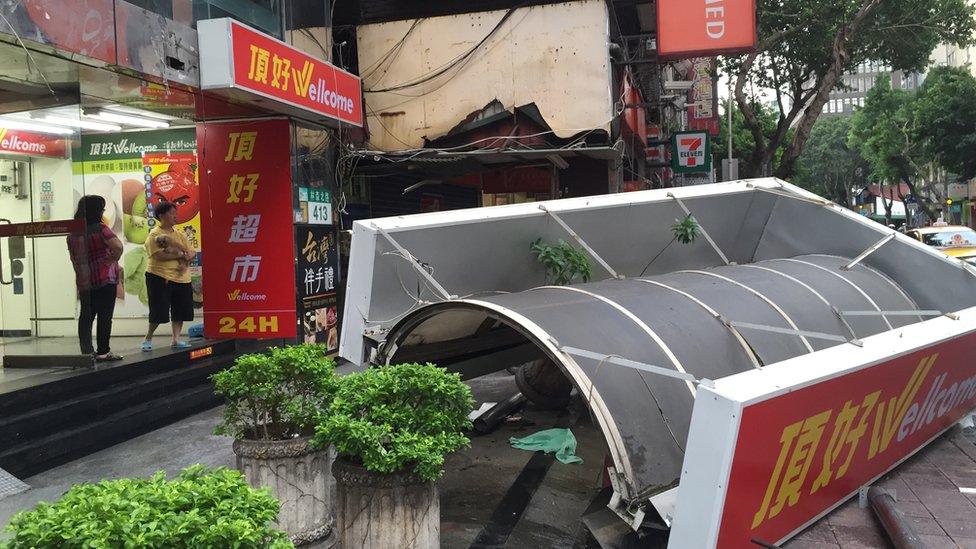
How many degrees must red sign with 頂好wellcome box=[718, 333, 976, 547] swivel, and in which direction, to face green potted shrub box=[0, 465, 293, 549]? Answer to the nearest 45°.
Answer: approximately 90° to its right

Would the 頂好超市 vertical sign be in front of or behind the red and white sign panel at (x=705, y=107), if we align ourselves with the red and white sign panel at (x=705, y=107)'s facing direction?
in front

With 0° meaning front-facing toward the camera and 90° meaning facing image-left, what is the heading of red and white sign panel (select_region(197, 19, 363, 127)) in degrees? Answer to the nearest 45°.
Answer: approximately 315°

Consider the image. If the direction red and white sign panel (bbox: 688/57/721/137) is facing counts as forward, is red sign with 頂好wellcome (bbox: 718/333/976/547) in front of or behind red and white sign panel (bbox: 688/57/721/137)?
in front

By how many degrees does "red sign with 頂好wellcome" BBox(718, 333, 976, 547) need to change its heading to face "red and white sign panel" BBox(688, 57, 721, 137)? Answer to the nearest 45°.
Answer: approximately 135° to its left

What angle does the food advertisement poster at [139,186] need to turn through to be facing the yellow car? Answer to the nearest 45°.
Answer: approximately 90° to its left

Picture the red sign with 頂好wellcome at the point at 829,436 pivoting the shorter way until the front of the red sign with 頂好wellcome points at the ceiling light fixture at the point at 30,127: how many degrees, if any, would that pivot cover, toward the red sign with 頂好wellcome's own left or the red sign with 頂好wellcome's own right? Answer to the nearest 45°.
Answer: approximately 135° to the red sign with 頂好wellcome's own right

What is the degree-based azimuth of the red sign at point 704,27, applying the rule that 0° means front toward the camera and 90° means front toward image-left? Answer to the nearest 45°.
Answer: approximately 0°

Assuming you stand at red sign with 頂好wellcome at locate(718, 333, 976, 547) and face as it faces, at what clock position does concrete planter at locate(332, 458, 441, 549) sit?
The concrete planter is roughly at 3 o'clock from the red sign with 頂好wellcome.

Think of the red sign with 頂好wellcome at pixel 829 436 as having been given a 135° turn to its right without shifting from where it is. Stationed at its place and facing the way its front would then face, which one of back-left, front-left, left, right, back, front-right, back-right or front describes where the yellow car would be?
right

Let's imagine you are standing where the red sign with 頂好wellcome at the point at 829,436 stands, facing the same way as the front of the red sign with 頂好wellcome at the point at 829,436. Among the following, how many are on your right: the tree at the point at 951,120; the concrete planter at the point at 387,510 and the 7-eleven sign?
1

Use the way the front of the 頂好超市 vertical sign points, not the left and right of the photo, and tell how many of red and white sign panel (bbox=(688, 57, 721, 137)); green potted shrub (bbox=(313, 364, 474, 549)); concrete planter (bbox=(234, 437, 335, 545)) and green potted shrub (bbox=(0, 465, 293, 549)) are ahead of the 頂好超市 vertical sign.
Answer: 3

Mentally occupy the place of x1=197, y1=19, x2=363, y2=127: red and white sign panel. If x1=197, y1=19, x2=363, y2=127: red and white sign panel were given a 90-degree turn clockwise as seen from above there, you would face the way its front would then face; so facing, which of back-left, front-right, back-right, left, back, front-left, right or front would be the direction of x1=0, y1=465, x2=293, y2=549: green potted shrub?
front-left
